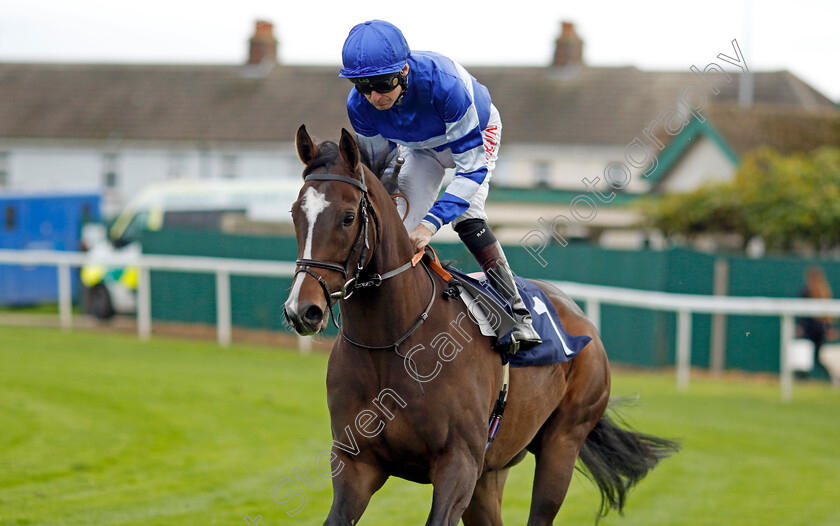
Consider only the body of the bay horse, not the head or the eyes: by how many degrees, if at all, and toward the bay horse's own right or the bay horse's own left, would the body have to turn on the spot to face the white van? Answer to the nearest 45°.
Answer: approximately 135° to the bay horse's own right

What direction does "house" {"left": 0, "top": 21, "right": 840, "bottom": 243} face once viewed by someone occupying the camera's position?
facing the viewer

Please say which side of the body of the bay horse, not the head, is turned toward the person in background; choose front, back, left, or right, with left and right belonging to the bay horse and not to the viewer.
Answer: back

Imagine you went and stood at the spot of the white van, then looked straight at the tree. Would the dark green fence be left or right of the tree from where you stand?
right

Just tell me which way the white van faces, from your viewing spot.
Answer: facing to the left of the viewer

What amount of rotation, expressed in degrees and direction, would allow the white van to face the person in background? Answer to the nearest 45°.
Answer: approximately 135° to its left

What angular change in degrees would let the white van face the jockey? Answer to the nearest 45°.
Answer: approximately 90° to its left

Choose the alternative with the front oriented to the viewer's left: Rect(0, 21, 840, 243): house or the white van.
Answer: the white van

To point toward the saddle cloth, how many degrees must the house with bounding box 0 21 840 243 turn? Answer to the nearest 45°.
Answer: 0° — it already faces it

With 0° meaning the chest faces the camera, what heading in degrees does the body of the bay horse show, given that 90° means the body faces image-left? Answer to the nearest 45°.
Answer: approximately 45°

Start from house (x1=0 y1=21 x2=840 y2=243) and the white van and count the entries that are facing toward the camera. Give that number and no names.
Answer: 1
